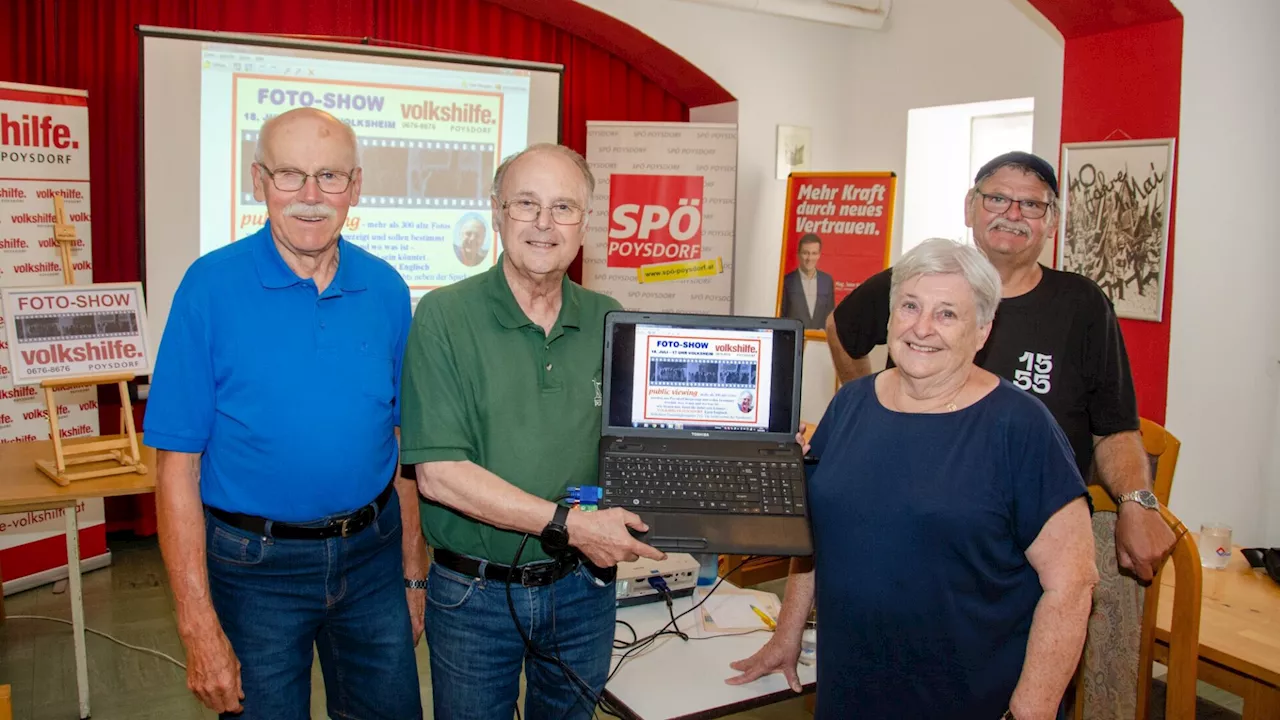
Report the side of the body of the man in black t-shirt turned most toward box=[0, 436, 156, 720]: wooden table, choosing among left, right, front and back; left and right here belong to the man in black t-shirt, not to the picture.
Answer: right

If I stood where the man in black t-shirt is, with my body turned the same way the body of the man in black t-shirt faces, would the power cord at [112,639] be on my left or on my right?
on my right

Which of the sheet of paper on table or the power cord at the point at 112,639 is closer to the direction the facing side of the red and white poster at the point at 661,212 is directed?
the sheet of paper on table

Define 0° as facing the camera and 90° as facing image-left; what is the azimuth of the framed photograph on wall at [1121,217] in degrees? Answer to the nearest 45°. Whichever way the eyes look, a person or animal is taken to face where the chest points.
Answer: approximately 45°

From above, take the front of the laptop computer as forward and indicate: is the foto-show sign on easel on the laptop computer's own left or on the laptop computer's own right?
on the laptop computer's own right

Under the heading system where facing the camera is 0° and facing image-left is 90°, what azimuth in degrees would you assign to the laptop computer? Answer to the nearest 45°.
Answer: approximately 0°
